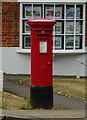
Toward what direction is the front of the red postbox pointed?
toward the camera
